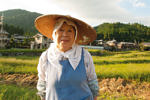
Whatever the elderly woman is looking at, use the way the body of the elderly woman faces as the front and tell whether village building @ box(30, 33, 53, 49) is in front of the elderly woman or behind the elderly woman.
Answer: behind

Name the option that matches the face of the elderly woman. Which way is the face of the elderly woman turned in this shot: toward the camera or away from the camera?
toward the camera

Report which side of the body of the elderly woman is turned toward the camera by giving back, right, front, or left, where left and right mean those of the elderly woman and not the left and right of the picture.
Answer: front
